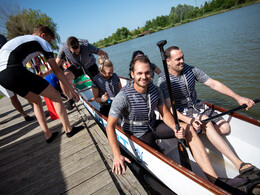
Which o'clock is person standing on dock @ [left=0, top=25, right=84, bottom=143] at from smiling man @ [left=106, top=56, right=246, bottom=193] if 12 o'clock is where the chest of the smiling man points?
The person standing on dock is roughly at 5 o'clock from the smiling man.

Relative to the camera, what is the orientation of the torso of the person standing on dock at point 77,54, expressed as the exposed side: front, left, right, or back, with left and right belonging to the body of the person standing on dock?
front

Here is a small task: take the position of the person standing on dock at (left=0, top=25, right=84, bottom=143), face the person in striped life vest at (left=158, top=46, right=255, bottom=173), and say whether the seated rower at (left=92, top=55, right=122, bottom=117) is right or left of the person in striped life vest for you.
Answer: left

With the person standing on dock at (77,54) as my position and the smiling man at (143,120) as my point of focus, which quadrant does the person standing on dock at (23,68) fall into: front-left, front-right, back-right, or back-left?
front-right

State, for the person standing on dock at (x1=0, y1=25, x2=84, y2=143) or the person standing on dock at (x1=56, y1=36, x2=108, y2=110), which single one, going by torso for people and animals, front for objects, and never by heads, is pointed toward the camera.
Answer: the person standing on dock at (x1=56, y1=36, x2=108, y2=110)

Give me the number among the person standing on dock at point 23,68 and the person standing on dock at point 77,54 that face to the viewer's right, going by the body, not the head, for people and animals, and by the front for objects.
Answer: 1

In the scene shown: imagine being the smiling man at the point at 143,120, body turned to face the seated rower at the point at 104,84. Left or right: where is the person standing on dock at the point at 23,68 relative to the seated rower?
left

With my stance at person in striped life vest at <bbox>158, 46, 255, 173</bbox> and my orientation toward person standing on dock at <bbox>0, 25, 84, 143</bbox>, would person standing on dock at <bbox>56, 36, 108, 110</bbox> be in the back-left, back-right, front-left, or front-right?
front-right

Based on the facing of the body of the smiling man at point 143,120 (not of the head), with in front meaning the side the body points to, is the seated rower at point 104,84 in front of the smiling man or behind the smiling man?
behind

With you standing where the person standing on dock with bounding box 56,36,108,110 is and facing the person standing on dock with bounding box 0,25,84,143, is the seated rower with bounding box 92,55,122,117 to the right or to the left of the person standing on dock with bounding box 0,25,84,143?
left

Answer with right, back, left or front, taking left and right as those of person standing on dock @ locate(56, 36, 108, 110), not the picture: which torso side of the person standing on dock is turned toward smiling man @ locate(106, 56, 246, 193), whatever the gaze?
front

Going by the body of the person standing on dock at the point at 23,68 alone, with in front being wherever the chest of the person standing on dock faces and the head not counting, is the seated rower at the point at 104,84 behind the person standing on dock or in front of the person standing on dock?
in front

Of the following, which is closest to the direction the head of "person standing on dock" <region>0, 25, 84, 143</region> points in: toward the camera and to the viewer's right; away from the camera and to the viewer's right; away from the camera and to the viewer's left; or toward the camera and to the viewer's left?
away from the camera and to the viewer's right

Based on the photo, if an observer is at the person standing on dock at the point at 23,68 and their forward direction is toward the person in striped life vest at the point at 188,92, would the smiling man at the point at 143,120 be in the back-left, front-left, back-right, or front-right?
front-right

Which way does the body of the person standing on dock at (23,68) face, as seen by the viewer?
to the viewer's right

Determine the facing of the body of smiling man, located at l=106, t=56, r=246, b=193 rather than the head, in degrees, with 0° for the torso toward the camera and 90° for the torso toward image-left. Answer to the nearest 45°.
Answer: approximately 315°

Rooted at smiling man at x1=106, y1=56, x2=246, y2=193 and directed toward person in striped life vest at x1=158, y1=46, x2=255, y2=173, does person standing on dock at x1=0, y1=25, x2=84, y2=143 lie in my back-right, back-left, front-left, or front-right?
back-left

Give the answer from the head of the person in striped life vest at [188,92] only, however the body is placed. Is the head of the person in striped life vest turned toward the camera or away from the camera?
toward the camera
